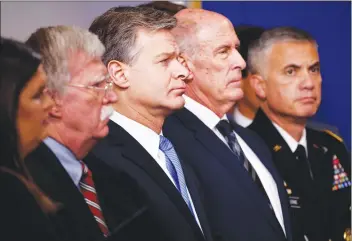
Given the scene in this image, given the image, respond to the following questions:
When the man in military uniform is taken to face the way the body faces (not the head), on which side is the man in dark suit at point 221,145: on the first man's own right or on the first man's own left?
on the first man's own right

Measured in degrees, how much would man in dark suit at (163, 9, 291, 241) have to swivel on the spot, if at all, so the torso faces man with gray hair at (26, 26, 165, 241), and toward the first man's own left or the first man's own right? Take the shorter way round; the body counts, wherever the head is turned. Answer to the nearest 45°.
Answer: approximately 90° to the first man's own right

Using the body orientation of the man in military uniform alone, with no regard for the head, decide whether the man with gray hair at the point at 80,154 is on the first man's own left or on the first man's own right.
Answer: on the first man's own right
